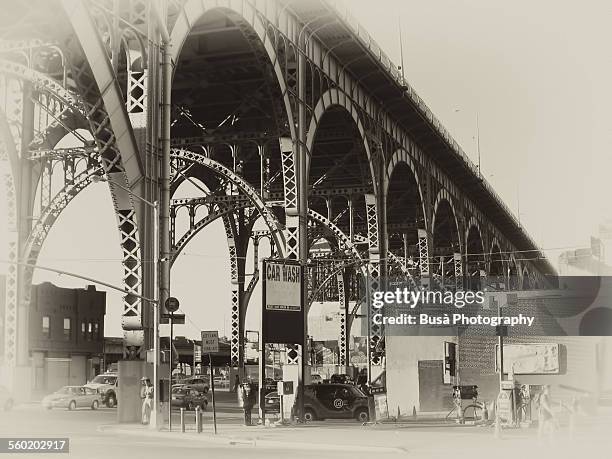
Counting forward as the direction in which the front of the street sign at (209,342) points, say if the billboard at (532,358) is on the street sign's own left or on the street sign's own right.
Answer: on the street sign's own left

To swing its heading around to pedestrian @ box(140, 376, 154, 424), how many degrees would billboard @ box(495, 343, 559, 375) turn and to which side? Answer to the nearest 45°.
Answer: approximately 45° to its right

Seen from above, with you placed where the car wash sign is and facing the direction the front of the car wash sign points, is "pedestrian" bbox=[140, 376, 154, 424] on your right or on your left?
on your right

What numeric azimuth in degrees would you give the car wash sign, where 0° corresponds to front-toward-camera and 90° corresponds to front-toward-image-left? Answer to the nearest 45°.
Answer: approximately 0°

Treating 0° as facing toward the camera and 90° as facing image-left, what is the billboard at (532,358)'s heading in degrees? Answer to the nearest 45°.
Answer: approximately 0°

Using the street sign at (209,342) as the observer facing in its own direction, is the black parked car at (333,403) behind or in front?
behind

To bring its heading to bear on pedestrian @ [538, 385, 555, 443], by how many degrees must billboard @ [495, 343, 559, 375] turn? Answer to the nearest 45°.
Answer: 0° — it already faces them
